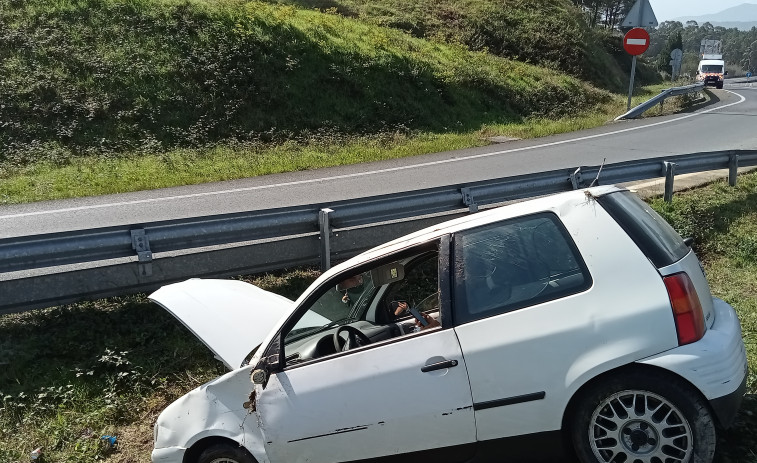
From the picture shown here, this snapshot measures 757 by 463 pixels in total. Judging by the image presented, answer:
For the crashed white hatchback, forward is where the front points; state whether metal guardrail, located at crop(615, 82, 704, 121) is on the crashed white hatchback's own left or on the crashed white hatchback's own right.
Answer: on the crashed white hatchback's own right

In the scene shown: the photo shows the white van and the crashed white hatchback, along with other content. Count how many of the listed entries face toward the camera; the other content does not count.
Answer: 1

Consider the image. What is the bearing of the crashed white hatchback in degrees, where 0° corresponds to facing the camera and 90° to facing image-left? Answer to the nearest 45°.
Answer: approximately 90°

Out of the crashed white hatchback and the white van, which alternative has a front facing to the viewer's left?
the crashed white hatchback

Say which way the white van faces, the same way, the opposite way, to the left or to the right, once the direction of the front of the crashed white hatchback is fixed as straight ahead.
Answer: to the left

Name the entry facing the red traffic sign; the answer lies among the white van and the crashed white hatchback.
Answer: the white van

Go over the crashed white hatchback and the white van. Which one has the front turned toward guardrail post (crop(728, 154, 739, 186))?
the white van

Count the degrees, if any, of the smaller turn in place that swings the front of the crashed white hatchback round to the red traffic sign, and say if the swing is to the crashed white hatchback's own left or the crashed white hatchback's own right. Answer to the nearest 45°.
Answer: approximately 90° to the crashed white hatchback's own right

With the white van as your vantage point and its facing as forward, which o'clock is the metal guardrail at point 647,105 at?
The metal guardrail is roughly at 12 o'clock from the white van.

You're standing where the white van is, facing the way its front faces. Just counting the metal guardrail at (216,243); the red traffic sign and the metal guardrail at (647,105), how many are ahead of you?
3

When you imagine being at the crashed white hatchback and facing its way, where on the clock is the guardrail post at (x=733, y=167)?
The guardrail post is roughly at 4 o'clock from the crashed white hatchback.

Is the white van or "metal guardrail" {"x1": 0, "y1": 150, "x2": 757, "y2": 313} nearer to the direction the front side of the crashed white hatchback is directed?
the metal guardrail
